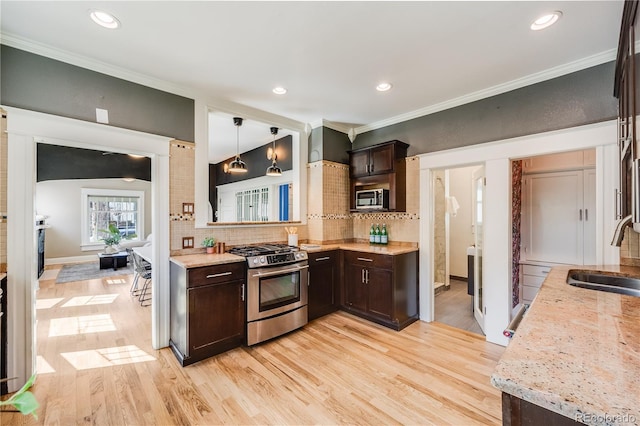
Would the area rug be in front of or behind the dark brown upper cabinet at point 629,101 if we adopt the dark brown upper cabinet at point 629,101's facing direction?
in front

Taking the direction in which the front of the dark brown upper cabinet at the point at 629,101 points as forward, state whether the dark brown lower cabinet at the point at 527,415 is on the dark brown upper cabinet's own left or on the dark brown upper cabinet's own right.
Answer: on the dark brown upper cabinet's own left

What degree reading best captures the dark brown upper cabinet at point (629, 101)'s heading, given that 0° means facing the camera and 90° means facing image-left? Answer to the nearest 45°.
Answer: approximately 90°

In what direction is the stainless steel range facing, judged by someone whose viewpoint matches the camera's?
facing the viewer and to the right of the viewer

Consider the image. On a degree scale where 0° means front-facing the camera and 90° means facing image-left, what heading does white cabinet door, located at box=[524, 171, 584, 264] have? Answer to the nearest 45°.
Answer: approximately 45°

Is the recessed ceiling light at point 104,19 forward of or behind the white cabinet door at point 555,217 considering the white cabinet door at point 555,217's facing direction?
forward

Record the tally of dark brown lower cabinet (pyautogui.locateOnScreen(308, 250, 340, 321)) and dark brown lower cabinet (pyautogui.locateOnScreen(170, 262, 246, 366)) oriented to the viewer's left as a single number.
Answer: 0

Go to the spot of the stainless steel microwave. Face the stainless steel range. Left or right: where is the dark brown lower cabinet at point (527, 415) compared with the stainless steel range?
left

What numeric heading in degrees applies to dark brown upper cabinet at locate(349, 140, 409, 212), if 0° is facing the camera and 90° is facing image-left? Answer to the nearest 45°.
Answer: approximately 45°

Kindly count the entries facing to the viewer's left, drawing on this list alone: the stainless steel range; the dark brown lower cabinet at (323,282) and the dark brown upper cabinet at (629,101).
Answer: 1

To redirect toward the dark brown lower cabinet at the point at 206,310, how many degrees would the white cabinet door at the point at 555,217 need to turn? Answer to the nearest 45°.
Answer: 0° — it already faces it

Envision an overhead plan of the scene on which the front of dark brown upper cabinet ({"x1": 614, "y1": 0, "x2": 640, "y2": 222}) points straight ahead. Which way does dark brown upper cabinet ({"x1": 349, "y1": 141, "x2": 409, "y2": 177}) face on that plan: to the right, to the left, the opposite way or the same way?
to the left
